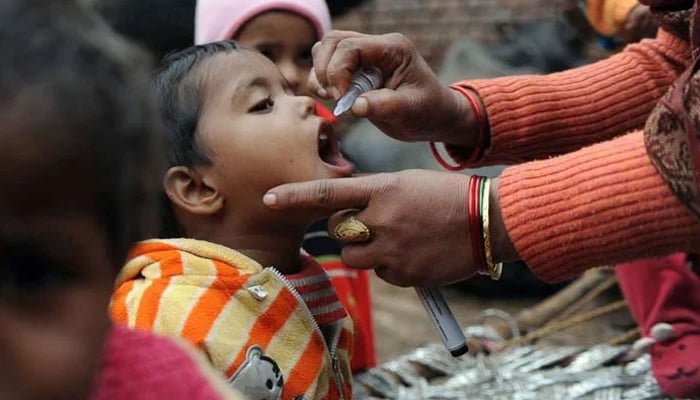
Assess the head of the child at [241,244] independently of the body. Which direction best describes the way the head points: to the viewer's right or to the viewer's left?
to the viewer's right

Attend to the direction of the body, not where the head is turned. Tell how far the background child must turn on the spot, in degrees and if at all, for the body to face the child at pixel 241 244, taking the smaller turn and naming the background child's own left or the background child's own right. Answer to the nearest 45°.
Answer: approximately 45° to the background child's own right

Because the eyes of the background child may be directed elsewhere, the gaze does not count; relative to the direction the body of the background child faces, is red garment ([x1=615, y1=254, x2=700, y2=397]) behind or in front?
in front

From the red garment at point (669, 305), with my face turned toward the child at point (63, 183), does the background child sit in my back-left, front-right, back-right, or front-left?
front-right

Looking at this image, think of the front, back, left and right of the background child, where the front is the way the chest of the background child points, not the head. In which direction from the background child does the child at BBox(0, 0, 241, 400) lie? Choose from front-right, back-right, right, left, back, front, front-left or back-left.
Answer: front-right

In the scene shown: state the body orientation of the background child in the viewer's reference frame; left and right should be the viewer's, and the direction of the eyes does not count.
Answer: facing the viewer and to the right of the viewer

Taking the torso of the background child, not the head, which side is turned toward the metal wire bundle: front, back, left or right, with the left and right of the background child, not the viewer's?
front
